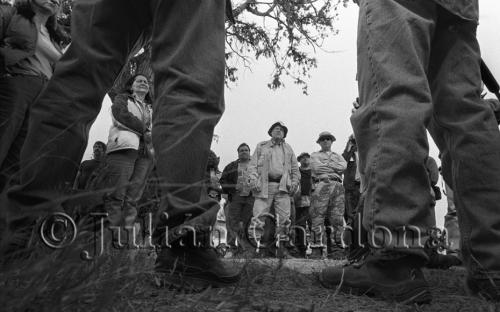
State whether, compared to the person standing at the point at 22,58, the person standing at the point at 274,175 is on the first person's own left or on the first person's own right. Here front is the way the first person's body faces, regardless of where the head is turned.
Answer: on the first person's own left

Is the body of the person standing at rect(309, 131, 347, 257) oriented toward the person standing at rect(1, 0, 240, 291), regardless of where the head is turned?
yes

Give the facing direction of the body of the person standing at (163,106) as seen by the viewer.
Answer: to the viewer's right

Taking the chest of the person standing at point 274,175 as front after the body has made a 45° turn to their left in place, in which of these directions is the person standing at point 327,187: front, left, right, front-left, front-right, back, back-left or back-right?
left
